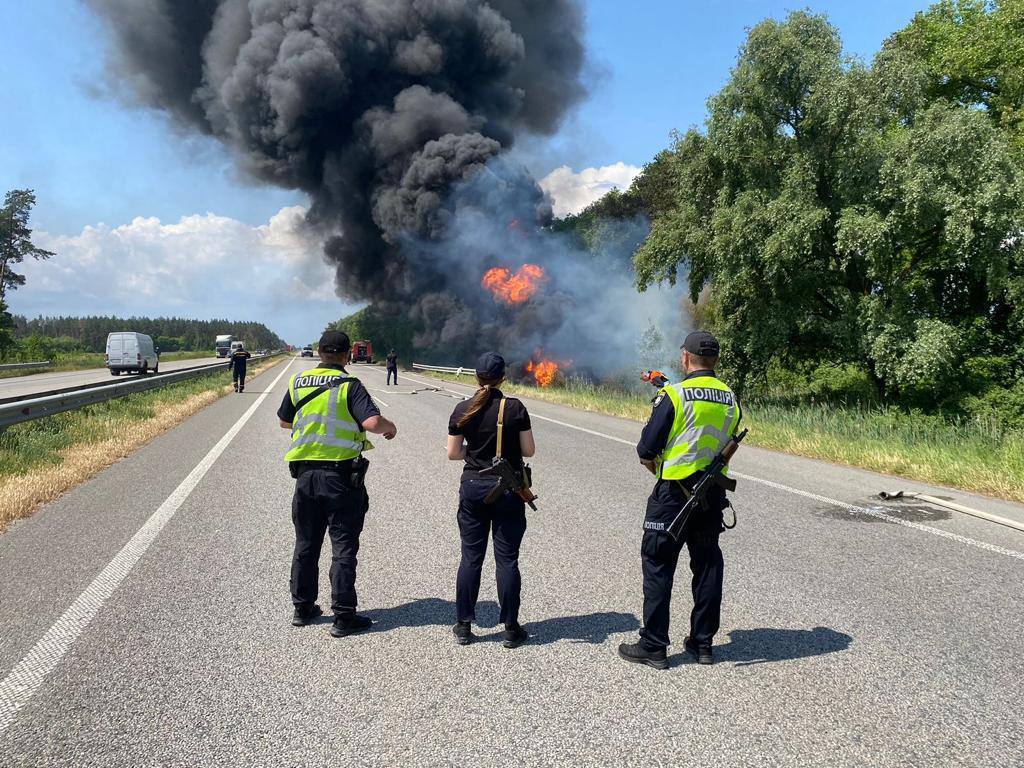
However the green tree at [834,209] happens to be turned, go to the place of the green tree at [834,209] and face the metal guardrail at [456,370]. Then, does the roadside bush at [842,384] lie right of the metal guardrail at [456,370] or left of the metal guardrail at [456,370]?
right

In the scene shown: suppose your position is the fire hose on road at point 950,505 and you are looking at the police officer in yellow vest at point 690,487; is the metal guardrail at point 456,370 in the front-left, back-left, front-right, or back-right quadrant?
back-right

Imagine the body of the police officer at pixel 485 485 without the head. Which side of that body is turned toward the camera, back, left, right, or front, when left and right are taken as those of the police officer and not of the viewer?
back

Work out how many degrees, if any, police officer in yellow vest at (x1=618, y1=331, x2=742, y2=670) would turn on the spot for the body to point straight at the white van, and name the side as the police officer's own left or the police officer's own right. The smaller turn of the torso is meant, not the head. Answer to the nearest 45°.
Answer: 0° — they already face it

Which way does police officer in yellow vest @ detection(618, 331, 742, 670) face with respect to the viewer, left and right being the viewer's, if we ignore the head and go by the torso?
facing away from the viewer and to the left of the viewer

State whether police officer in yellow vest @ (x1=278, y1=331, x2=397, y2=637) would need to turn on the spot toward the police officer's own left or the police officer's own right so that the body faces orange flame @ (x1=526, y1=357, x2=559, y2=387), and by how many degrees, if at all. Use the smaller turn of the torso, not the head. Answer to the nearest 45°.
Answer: approximately 45° to the police officer's own left

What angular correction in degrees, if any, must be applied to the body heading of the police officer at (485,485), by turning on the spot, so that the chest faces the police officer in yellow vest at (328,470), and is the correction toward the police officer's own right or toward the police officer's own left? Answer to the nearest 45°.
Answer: approximately 90° to the police officer's own left

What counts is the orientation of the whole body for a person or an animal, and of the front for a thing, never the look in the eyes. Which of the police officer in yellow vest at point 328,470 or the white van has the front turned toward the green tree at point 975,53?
the police officer in yellow vest

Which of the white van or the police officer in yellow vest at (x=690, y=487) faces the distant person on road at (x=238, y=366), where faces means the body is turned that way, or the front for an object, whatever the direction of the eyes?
the police officer in yellow vest

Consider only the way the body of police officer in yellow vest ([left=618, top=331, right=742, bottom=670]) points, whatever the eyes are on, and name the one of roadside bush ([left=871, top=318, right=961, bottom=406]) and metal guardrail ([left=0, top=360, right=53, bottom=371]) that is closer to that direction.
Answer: the metal guardrail

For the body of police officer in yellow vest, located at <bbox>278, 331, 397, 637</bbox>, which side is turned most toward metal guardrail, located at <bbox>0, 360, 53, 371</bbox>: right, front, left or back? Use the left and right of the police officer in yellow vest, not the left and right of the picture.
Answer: left

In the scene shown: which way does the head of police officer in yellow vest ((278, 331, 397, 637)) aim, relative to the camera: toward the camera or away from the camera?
away from the camera
